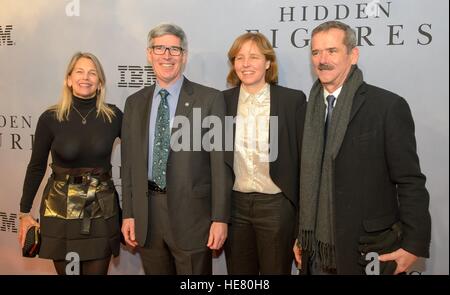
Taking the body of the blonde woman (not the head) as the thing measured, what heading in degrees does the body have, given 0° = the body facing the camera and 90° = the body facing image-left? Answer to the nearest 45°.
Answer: approximately 0°
